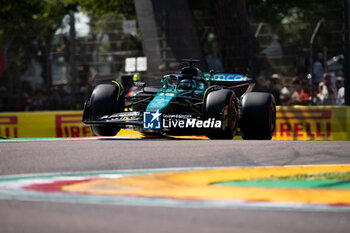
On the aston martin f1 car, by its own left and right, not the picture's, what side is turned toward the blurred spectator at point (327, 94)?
back

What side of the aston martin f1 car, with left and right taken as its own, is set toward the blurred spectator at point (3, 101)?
right

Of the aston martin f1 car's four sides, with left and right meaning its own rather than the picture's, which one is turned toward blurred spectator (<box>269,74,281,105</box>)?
back

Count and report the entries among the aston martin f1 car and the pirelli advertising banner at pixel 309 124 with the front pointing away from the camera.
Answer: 0

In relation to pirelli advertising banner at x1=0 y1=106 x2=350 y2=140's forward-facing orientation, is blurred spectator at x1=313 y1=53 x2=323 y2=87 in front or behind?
behind

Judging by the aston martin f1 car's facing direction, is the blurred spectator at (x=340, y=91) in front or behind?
behind

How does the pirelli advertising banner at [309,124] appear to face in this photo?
toward the camera

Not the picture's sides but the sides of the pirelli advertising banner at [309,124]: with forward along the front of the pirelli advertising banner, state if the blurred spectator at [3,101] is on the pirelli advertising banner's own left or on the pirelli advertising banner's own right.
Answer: on the pirelli advertising banner's own right

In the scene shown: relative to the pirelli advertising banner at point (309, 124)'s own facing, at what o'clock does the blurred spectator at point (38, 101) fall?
The blurred spectator is roughly at 4 o'clock from the pirelli advertising banner.

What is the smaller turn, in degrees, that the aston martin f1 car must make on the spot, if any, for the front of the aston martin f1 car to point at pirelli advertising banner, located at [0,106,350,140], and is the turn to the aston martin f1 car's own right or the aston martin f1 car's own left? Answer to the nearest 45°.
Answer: approximately 180°

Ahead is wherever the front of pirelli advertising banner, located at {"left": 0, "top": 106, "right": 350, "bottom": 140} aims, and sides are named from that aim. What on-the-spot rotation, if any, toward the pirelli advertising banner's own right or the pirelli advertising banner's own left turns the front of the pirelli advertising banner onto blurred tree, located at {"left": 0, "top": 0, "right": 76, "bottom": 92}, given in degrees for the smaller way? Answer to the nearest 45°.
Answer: approximately 135° to the pirelli advertising banner's own right

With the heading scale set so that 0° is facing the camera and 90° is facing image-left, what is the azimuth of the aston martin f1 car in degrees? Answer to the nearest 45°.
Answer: approximately 45°

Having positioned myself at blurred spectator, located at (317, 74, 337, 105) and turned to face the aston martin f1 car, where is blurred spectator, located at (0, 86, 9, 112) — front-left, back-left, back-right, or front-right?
front-right

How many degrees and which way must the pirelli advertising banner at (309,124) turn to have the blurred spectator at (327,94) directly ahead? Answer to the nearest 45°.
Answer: approximately 135° to its left
